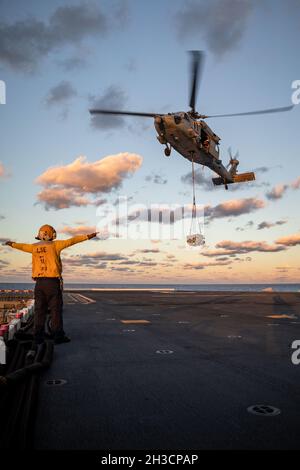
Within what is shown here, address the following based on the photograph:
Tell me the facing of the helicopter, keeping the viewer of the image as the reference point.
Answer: facing the viewer and to the left of the viewer

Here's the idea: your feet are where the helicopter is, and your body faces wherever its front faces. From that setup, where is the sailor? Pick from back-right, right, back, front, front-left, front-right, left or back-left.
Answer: front-left
